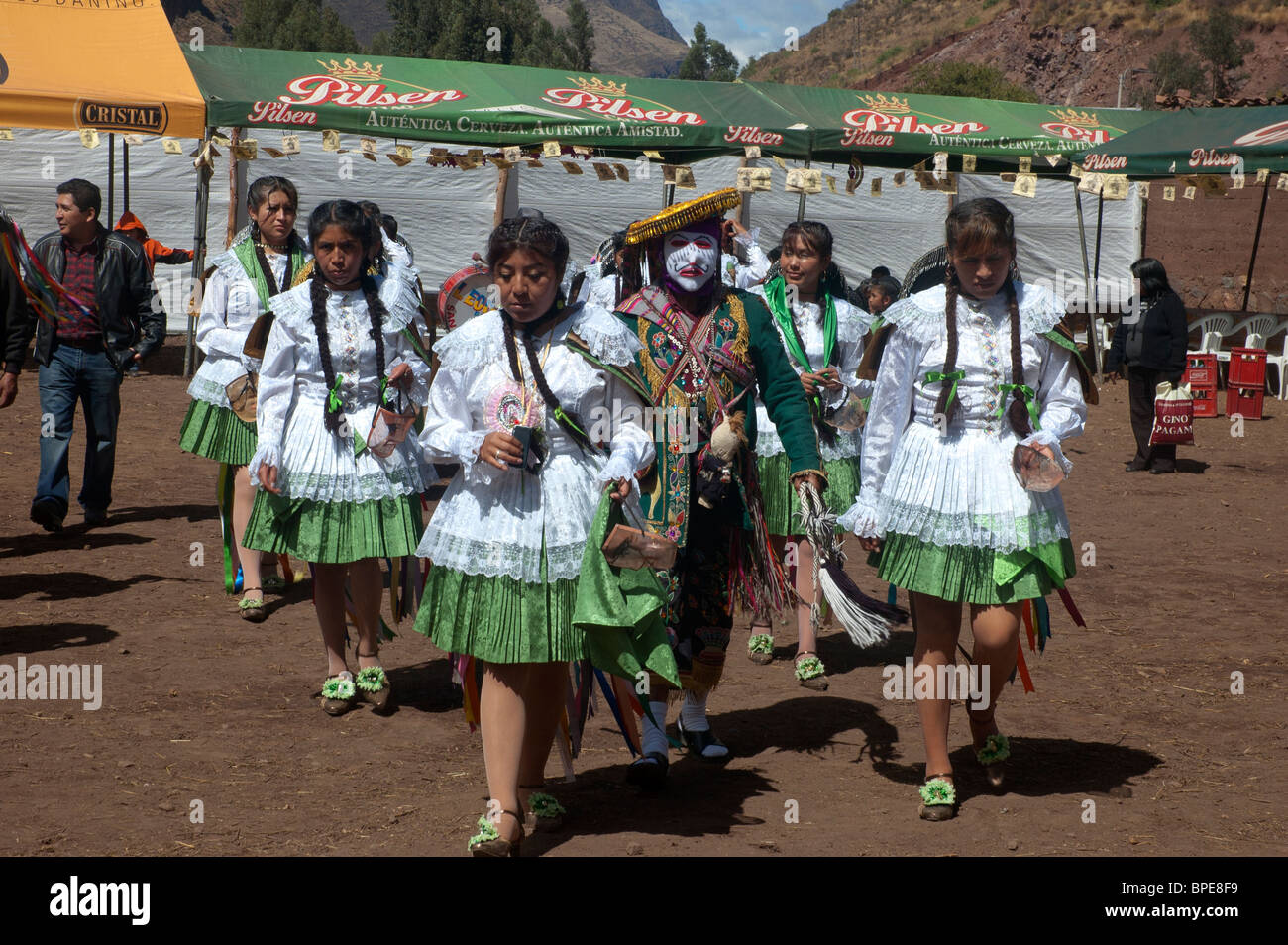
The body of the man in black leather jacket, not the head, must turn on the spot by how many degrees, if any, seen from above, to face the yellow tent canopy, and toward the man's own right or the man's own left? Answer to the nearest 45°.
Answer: approximately 180°

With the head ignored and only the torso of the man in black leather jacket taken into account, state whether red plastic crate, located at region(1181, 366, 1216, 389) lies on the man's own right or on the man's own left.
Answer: on the man's own left

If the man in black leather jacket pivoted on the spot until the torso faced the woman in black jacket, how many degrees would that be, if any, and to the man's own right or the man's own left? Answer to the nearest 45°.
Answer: approximately 90° to the man's own left

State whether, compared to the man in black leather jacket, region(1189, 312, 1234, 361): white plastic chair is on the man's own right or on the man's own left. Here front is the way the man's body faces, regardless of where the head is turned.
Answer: on the man's own left

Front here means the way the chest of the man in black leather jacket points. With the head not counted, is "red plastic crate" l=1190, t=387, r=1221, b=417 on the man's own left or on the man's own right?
on the man's own left

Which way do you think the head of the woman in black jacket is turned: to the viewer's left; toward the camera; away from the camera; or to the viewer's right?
to the viewer's left

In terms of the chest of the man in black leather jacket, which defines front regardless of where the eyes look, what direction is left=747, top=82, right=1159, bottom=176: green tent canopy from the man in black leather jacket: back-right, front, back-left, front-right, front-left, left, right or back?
back-left

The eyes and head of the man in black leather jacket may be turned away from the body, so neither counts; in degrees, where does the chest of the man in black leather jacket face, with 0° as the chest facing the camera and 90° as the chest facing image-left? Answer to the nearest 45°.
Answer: approximately 0°

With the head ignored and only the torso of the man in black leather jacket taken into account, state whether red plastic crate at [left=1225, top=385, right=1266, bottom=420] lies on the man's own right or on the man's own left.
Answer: on the man's own left
